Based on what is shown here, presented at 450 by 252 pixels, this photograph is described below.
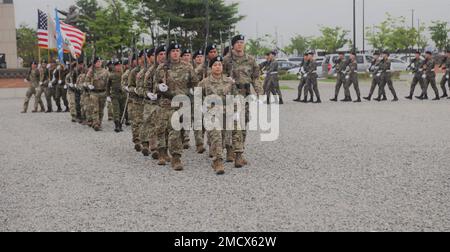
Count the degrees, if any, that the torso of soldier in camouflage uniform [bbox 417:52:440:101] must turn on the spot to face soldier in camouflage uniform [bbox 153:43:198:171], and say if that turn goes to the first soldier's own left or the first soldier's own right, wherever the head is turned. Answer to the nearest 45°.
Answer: approximately 90° to the first soldier's own left

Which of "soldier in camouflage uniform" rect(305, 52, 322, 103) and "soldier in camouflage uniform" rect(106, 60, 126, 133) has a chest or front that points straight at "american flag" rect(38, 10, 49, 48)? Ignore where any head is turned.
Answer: "soldier in camouflage uniform" rect(305, 52, 322, 103)

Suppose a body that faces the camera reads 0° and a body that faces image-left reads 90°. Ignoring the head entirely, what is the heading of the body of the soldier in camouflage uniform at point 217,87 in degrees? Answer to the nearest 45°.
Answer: approximately 0°

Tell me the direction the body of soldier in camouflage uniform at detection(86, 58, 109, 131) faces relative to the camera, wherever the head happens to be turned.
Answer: toward the camera

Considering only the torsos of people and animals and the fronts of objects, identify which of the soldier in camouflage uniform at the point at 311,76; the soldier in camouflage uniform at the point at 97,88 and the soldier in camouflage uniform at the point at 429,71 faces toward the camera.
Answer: the soldier in camouflage uniform at the point at 97,88

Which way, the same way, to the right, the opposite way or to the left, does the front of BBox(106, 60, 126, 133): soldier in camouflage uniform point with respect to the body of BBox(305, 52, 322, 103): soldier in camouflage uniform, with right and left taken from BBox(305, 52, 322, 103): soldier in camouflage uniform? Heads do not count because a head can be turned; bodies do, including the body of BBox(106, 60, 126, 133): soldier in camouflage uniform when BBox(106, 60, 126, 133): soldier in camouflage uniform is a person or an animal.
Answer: to the left

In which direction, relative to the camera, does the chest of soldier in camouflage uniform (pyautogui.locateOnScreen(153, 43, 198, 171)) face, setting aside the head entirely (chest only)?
toward the camera

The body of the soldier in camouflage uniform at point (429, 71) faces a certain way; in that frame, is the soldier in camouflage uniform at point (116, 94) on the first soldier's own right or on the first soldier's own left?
on the first soldier's own left

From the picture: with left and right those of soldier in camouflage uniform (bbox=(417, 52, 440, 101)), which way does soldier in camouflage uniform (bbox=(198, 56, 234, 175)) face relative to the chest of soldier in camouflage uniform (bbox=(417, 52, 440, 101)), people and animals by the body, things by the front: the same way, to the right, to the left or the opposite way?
to the left

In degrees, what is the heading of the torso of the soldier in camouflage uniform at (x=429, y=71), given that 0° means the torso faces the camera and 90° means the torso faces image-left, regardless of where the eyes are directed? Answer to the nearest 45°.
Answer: approximately 90°

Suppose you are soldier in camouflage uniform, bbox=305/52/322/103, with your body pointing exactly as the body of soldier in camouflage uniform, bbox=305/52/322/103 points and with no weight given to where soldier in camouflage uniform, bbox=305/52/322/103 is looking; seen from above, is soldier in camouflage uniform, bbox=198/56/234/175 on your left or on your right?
on your left

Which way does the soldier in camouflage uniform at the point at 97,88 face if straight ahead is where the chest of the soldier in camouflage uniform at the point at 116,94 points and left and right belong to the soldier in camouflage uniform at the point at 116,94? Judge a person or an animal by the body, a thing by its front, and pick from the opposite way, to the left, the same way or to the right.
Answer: the same way

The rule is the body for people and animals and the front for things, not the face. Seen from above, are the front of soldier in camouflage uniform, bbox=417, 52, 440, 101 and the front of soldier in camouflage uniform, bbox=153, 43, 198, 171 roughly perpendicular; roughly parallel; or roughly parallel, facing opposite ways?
roughly perpendicular

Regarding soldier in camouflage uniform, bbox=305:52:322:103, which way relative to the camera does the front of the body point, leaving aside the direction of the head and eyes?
to the viewer's left

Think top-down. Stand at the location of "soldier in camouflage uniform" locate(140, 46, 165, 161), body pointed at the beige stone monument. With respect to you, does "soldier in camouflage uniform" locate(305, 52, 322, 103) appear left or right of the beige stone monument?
right

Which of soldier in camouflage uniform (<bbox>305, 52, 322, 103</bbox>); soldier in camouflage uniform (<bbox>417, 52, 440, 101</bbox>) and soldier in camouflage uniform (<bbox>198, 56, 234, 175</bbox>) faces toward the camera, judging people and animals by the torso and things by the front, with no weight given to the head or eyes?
soldier in camouflage uniform (<bbox>198, 56, 234, 175</bbox>)
